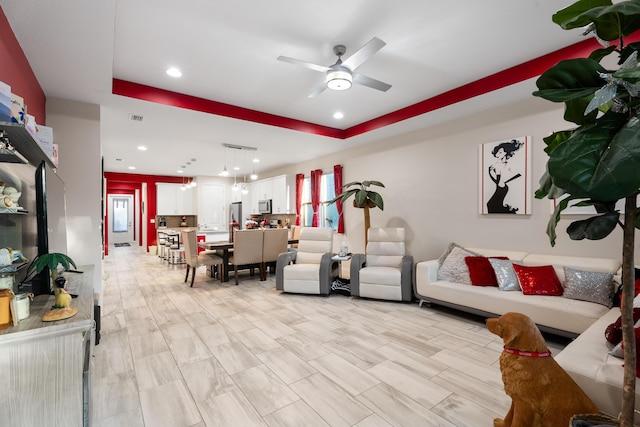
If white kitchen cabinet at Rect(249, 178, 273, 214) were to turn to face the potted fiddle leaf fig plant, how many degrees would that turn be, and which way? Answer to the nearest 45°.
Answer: approximately 45° to its left

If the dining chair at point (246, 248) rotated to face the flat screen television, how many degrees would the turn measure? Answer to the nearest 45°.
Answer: approximately 135° to its left

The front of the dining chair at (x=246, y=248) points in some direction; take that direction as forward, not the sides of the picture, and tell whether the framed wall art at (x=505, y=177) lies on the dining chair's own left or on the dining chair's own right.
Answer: on the dining chair's own right

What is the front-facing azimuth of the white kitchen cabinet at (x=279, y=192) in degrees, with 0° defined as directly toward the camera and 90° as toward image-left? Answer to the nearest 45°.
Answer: approximately 45°

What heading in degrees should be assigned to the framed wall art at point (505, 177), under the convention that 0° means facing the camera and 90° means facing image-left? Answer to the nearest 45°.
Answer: approximately 45°

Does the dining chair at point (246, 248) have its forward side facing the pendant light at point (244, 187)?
yes

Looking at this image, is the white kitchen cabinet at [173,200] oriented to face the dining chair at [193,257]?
yes

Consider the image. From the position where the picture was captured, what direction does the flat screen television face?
facing to the right of the viewer

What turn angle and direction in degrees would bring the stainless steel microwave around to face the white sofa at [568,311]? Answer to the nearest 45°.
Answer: approximately 45° to its left

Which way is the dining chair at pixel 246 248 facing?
away from the camera

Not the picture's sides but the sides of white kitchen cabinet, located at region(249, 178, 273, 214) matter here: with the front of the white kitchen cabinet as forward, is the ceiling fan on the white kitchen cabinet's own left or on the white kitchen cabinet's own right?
on the white kitchen cabinet's own left
